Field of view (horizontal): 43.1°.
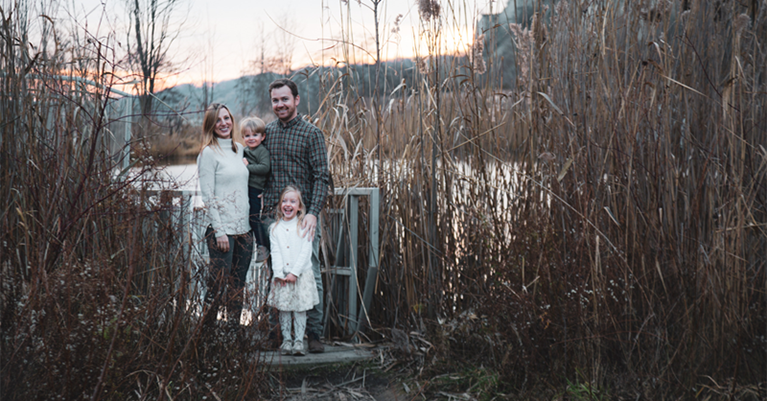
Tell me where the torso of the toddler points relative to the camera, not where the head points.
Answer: toward the camera

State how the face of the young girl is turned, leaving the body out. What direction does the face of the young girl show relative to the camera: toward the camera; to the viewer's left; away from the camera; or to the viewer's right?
toward the camera

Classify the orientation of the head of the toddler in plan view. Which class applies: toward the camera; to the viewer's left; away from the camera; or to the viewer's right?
toward the camera

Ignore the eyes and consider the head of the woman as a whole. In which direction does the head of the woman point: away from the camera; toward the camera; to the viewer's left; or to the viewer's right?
toward the camera
